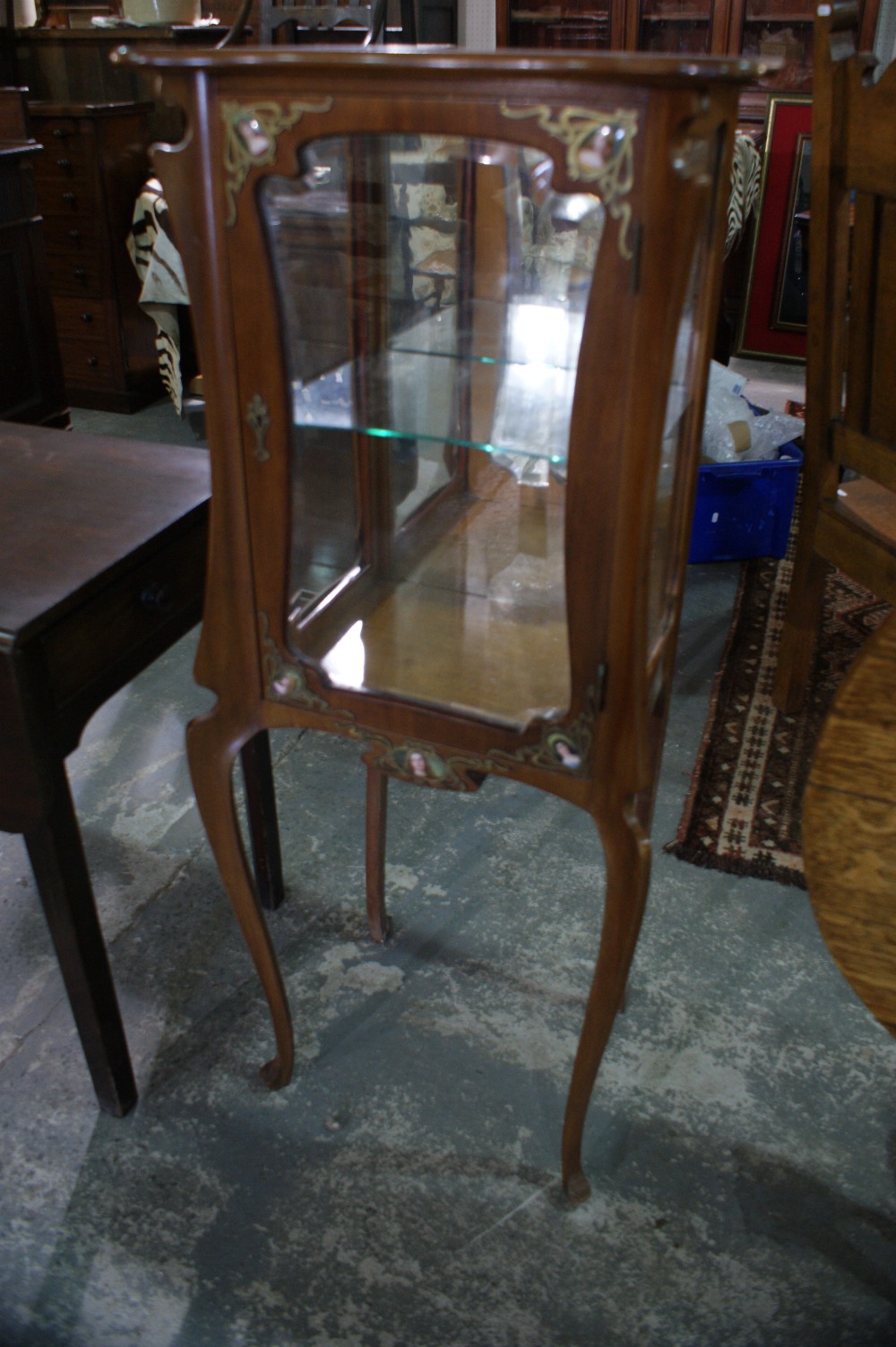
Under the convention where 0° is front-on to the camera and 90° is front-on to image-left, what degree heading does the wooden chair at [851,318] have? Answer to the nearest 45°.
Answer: approximately 225°

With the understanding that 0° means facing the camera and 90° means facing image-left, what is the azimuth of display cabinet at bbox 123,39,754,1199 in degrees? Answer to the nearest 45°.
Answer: approximately 45°

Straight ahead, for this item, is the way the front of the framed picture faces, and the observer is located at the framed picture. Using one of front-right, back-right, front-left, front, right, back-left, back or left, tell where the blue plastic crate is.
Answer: front

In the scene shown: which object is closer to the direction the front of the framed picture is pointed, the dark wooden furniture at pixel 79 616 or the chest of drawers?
the dark wooden furniture

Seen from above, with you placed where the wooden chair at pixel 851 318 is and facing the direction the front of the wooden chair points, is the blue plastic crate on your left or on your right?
on your left

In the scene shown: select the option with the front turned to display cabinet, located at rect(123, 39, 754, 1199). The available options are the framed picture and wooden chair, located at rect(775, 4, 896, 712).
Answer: the framed picture

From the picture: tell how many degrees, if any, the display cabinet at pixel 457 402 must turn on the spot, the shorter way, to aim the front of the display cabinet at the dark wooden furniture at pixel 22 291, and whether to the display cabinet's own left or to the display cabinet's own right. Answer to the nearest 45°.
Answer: approximately 90° to the display cabinet's own right

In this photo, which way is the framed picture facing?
toward the camera

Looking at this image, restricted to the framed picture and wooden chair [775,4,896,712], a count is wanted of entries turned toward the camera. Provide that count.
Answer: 1

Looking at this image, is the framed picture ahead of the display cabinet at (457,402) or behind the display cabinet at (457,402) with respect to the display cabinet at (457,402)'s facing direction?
behind
